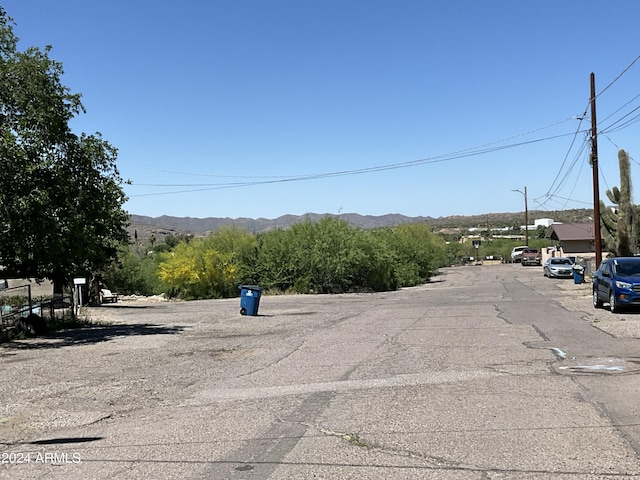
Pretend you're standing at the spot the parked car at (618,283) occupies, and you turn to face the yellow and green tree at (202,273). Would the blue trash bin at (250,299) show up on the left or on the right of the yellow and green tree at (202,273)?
left

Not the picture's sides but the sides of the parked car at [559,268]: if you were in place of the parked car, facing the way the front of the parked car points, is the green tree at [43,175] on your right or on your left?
on your right

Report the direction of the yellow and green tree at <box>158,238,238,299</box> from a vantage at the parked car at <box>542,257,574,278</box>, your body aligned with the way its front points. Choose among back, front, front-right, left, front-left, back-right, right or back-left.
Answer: right

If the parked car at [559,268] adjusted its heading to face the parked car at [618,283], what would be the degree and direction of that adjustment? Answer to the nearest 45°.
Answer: approximately 45° to its right

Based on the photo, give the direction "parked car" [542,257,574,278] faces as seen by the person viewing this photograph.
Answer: facing the viewer and to the right of the viewer

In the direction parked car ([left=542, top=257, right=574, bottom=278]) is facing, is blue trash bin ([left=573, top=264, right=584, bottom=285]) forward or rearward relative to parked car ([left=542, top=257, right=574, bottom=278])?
forward

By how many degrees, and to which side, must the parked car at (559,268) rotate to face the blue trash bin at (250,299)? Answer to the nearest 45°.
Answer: approximately 45° to its right
